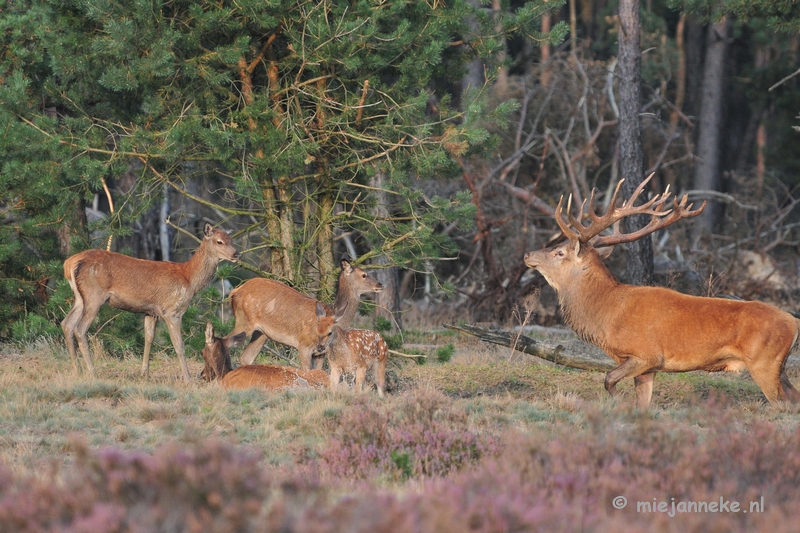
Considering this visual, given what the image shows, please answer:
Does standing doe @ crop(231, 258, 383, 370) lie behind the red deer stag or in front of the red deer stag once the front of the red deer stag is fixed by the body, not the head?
in front

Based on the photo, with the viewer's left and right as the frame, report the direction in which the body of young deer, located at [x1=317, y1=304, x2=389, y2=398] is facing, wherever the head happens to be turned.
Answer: facing the viewer and to the left of the viewer

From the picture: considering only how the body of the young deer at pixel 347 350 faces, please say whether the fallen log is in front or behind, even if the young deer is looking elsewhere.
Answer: behind

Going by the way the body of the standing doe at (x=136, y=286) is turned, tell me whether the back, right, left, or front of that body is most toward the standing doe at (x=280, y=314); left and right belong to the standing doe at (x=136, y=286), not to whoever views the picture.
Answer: front

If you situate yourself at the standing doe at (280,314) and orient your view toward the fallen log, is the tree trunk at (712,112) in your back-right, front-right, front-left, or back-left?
front-left

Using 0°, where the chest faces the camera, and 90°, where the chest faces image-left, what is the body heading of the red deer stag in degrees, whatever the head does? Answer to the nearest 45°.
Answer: approximately 90°

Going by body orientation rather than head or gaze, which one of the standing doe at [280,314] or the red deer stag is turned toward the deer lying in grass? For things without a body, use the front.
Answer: the red deer stag

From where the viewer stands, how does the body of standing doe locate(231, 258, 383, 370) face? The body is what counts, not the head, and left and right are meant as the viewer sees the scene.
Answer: facing to the right of the viewer

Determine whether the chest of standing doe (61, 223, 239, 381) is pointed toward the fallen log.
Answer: yes

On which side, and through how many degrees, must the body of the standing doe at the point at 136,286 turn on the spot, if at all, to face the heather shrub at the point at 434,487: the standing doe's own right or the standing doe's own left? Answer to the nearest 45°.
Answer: approximately 90° to the standing doe's own right

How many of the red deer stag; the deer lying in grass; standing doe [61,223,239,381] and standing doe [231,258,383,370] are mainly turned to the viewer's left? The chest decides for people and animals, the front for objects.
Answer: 2

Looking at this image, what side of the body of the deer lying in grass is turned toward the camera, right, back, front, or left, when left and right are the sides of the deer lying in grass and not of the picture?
left

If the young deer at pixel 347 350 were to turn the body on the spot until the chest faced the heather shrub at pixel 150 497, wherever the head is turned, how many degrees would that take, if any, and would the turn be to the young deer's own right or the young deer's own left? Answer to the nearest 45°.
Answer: approximately 45° to the young deer's own left

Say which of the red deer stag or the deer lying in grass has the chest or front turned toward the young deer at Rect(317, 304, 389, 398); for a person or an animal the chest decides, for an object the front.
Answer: the red deer stag

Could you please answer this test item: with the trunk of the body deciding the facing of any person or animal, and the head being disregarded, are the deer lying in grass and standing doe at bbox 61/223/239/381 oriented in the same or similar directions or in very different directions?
very different directions

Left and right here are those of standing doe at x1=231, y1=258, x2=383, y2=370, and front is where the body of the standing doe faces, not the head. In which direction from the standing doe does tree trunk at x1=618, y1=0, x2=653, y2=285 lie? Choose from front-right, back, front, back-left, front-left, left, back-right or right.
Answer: front-left

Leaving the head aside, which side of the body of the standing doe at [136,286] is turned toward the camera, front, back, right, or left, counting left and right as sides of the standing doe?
right

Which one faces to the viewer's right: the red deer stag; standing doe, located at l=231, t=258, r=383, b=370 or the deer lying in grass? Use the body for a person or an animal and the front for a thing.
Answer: the standing doe

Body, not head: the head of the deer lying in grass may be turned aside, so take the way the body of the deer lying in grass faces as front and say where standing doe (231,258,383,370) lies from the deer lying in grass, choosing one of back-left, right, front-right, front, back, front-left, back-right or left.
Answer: right

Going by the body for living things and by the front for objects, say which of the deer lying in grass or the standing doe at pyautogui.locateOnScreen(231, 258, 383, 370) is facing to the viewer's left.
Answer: the deer lying in grass

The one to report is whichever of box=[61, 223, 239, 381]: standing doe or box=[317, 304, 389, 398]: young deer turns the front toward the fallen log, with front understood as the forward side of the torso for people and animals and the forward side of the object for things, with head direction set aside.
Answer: the standing doe
